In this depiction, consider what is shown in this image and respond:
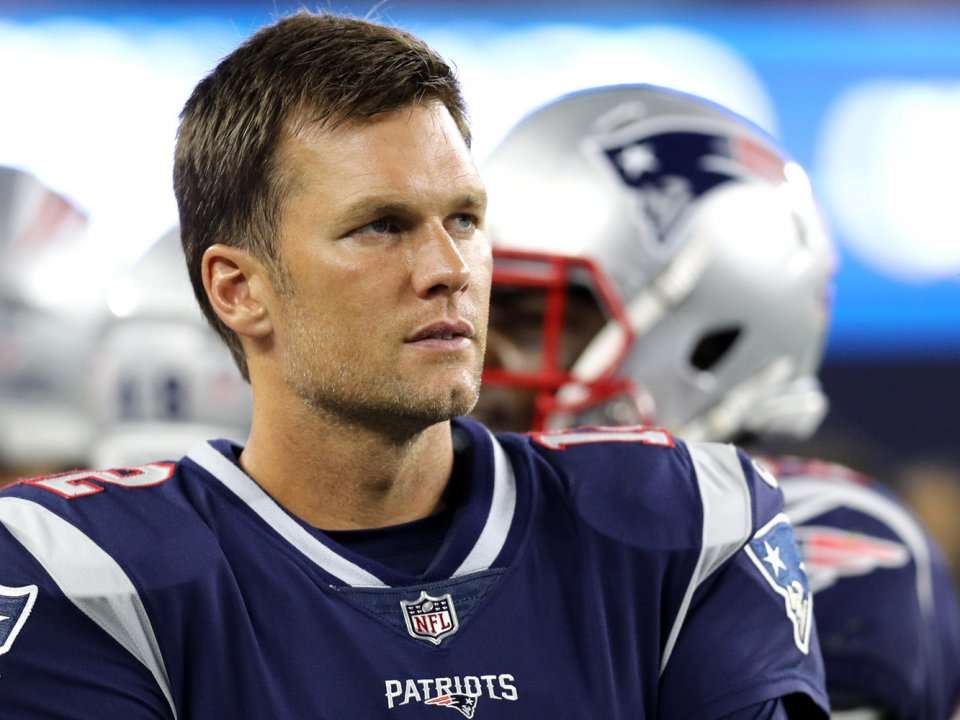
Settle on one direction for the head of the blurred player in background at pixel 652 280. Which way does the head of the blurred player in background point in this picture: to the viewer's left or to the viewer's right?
to the viewer's left

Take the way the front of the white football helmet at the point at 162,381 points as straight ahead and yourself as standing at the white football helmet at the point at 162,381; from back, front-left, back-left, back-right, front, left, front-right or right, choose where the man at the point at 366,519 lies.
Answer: back

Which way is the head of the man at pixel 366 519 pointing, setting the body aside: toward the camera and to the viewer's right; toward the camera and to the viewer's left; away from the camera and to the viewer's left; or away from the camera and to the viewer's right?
toward the camera and to the viewer's right

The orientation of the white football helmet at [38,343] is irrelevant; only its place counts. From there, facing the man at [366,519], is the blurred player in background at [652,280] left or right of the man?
left

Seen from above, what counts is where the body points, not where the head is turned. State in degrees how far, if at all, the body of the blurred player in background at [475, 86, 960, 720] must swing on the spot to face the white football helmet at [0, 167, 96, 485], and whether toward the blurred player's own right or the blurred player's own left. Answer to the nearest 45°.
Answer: approximately 45° to the blurred player's own right

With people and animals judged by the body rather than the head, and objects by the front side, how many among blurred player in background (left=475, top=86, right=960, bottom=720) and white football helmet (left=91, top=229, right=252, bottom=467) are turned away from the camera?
1

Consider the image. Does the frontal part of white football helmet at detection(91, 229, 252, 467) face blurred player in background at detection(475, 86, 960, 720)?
no

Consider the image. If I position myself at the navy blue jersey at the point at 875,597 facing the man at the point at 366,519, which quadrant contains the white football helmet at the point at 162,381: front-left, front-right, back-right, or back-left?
front-right

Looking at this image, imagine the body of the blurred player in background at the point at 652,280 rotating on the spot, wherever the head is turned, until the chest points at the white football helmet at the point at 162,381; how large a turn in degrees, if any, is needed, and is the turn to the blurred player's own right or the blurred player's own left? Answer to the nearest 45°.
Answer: approximately 45° to the blurred player's own right

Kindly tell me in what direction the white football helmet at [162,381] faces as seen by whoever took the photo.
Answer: facing away from the viewer

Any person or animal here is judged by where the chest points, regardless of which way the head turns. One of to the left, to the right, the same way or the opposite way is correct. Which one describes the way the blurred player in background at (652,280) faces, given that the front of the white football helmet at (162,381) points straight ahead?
to the left

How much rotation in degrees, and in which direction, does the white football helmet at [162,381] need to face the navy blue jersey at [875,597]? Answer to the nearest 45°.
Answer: approximately 135° to its right

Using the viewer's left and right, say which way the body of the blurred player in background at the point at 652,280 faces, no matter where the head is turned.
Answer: facing the viewer and to the left of the viewer
